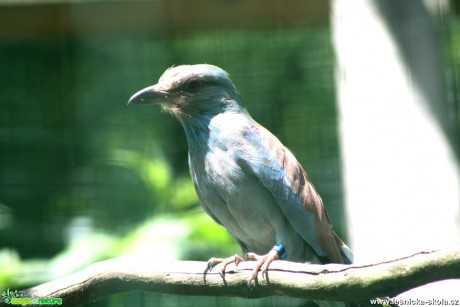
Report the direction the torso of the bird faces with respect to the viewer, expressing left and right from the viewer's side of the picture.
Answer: facing the viewer and to the left of the viewer
